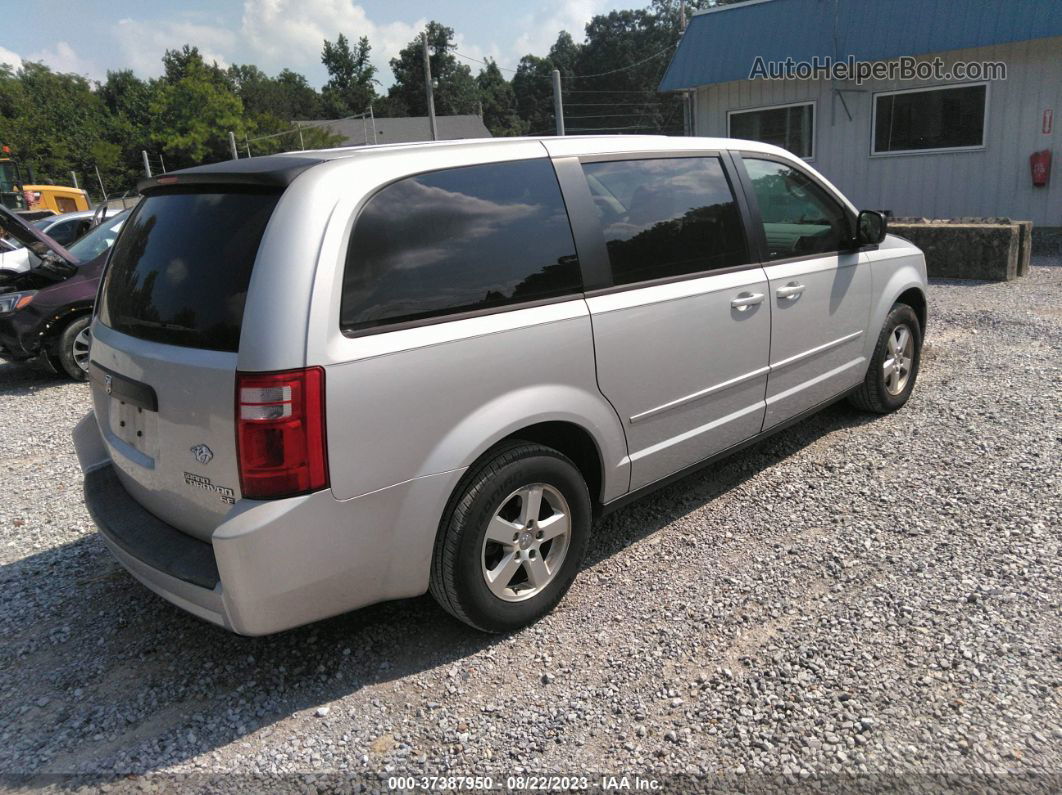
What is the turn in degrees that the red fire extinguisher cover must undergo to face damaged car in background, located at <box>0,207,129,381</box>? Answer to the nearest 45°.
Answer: approximately 45° to its right

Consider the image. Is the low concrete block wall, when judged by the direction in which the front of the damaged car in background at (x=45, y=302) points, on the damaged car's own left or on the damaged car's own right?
on the damaged car's own left

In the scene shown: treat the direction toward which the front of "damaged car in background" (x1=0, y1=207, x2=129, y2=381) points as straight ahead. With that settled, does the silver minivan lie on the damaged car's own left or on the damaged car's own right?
on the damaged car's own left

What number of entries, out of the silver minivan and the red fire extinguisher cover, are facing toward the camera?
1

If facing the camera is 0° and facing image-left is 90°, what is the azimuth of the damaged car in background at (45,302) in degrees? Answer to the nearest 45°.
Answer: approximately 45°

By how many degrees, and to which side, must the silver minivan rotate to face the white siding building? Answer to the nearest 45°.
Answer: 0° — it already faces it

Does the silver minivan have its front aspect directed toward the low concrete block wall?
yes

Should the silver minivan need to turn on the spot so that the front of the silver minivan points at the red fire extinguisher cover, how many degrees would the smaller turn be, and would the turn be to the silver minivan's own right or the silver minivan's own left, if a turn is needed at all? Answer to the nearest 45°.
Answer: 0° — it already faces it

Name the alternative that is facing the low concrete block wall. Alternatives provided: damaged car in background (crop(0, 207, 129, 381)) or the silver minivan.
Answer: the silver minivan

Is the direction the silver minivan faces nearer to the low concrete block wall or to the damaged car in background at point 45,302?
the low concrete block wall

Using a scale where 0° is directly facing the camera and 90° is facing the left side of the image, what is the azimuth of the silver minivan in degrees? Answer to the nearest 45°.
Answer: approximately 225°

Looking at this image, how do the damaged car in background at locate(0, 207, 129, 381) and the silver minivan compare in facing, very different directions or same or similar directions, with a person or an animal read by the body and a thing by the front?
very different directions

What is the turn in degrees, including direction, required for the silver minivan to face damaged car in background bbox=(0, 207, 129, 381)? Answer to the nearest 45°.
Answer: approximately 90° to its left
